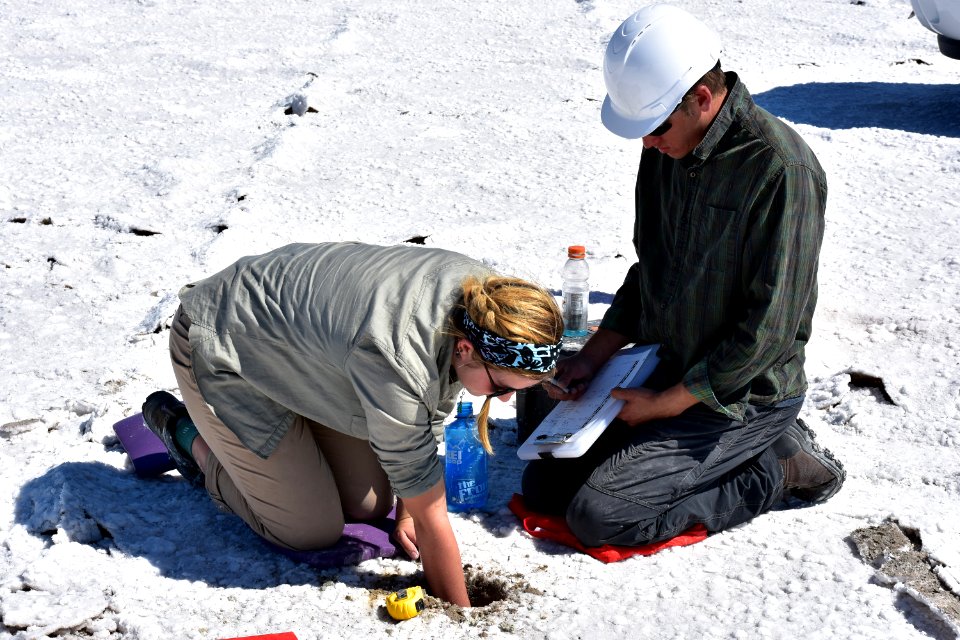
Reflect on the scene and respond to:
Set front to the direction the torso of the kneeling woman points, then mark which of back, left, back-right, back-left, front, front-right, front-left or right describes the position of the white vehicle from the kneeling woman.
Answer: left

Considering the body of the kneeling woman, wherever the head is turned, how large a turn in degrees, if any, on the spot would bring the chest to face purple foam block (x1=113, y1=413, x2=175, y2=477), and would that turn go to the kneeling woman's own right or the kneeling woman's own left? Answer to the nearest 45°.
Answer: approximately 180°

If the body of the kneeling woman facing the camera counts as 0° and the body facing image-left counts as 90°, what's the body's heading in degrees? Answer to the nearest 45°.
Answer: approximately 315°

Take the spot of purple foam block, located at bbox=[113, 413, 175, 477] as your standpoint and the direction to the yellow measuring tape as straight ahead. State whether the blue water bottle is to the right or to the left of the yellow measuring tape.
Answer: left

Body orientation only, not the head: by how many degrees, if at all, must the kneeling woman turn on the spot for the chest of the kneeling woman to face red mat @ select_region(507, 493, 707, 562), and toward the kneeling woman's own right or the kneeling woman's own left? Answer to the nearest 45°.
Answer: approximately 45° to the kneeling woman's own left

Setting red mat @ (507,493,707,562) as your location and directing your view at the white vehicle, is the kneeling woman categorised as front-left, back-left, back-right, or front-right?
back-left
